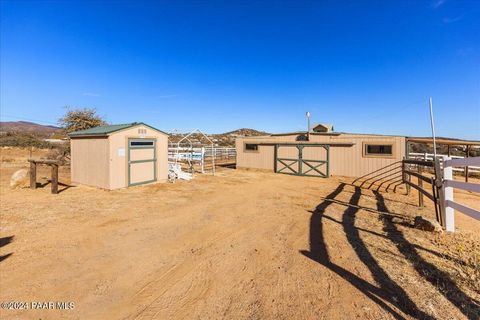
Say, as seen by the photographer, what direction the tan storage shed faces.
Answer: facing the viewer and to the right of the viewer

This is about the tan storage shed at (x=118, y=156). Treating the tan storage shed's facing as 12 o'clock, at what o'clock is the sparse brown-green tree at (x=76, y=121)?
The sparse brown-green tree is roughly at 7 o'clock from the tan storage shed.

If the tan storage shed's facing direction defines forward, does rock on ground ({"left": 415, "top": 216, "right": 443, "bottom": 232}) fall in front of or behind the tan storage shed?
in front

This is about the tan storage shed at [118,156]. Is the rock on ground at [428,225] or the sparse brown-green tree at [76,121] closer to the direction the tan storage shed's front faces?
the rock on ground

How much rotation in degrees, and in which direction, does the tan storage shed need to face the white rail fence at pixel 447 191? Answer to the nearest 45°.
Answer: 0° — it already faces it

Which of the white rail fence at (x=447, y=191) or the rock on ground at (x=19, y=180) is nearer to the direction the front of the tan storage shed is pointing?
the white rail fence

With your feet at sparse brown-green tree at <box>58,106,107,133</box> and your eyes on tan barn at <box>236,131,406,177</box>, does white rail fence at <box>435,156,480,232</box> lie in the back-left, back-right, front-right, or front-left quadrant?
front-right

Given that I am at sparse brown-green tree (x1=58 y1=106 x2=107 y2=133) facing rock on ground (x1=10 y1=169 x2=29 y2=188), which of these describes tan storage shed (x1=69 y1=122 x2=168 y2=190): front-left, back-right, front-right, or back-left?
front-left

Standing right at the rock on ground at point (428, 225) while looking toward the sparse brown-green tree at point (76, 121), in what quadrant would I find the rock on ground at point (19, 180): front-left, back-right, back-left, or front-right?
front-left

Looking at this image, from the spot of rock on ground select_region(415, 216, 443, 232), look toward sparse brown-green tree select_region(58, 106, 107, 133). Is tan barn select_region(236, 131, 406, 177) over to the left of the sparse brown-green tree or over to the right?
right

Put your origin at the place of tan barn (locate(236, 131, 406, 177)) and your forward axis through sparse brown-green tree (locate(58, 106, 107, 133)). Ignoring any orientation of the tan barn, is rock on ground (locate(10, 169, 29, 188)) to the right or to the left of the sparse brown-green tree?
left
